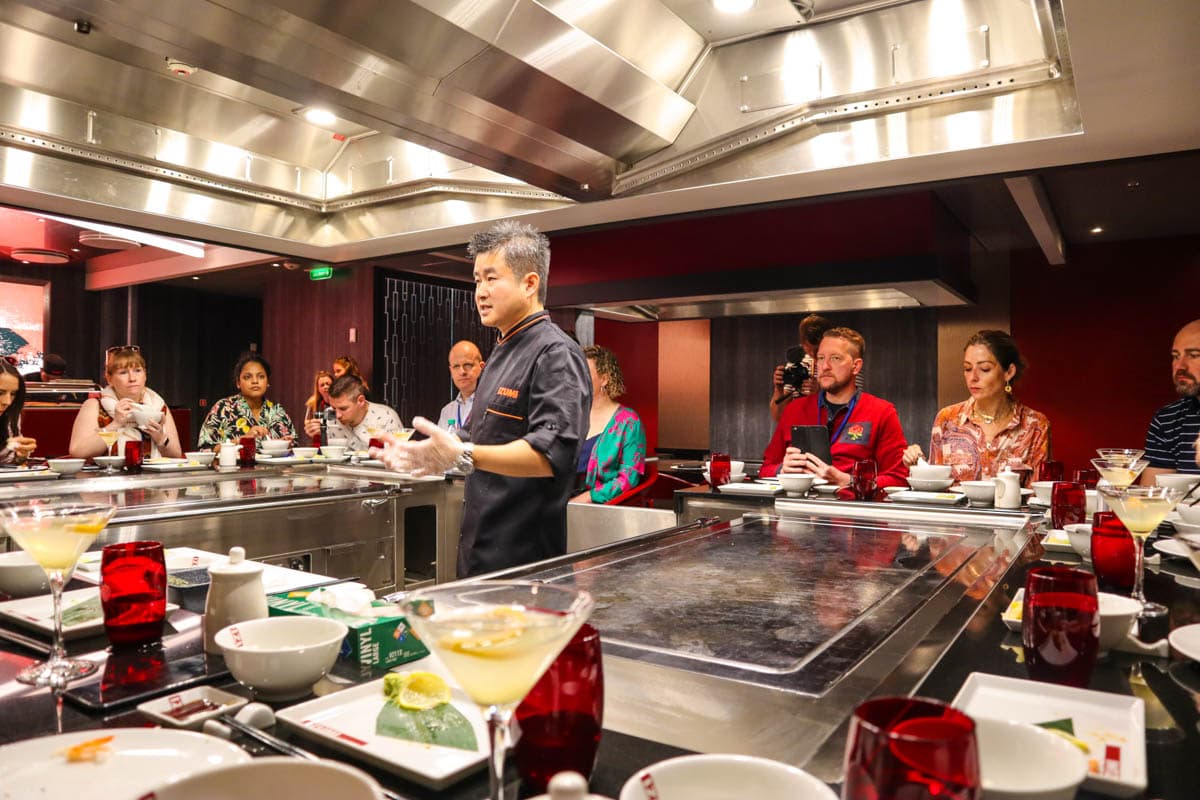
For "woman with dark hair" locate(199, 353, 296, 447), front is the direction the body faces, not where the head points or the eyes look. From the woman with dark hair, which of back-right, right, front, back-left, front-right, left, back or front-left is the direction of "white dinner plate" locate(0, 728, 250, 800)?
front

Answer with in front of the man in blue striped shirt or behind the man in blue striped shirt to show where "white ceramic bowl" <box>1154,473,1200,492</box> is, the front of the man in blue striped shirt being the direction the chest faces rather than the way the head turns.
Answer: in front

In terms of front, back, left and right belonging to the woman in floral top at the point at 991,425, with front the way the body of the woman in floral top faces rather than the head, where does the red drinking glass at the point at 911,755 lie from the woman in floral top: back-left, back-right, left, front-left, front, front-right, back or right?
front

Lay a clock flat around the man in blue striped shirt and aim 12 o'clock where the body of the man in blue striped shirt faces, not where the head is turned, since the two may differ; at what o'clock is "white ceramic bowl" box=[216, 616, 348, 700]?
The white ceramic bowl is roughly at 11 o'clock from the man in blue striped shirt.

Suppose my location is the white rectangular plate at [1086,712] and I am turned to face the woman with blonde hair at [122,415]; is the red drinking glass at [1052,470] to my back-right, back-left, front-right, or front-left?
front-right

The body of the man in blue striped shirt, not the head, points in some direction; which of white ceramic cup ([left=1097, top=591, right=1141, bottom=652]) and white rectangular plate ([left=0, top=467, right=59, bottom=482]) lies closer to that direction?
the white rectangular plate

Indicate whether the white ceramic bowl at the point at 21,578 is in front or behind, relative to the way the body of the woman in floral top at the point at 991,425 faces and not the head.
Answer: in front

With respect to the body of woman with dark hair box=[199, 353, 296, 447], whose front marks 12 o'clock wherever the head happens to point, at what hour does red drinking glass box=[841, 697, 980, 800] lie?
The red drinking glass is roughly at 12 o'clock from the woman with dark hair.

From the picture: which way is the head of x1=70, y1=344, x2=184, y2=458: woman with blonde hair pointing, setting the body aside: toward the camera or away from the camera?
toward the camera

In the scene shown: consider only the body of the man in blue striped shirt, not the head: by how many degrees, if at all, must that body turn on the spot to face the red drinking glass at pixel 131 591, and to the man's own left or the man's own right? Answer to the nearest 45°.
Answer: approximately 45° to the man's own left

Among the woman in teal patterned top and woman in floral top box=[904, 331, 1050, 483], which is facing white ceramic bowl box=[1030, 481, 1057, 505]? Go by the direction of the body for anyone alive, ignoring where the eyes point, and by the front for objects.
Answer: the woman in floral top

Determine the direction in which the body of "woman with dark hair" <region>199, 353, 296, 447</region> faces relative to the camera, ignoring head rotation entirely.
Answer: toward the camera

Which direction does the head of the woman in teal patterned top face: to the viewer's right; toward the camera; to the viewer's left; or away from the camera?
to the viewer's left

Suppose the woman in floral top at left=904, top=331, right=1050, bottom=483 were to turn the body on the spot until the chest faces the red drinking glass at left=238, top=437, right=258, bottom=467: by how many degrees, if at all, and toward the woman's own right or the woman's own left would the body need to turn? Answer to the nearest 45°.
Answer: approximately 90° to the woman's own right

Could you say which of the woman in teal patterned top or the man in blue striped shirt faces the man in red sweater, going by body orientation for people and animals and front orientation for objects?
the man in blue striped shirt

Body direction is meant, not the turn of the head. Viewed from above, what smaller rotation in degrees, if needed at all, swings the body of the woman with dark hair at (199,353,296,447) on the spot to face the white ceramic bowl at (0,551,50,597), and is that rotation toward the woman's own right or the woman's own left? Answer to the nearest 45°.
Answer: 0° — they already face it

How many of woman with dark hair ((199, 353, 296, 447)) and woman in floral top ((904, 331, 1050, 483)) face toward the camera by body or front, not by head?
2

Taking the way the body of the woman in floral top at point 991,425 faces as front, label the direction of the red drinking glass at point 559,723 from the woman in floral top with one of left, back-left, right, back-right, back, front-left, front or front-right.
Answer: front
